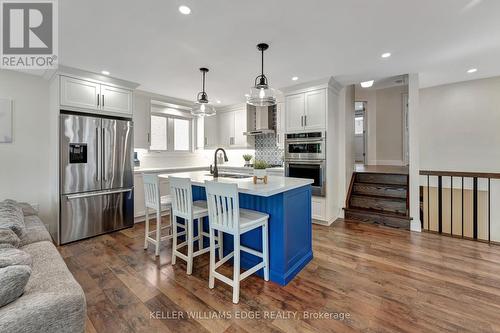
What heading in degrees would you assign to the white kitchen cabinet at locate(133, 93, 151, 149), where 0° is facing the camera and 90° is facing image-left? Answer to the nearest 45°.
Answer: approximately 315°

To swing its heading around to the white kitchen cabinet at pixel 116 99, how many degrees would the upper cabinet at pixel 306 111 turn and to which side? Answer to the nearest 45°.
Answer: approximately 45° to its right

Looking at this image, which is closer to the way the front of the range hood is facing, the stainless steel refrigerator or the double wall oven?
the stainless steel refrigerator

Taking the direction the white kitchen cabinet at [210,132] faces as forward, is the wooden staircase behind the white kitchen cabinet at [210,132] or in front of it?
in front

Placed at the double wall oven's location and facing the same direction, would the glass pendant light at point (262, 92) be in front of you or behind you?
in front

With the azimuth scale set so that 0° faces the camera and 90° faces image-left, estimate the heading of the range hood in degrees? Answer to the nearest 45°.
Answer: approximately 45°

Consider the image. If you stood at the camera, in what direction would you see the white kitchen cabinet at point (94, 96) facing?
facing the viewer and to the right of the viewer

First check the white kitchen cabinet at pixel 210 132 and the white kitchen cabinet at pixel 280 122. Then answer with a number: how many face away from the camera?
0

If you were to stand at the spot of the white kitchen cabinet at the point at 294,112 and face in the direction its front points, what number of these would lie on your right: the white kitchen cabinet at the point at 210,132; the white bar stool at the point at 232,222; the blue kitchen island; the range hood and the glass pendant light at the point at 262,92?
2

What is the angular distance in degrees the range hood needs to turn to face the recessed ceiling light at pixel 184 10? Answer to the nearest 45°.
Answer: approximately 45° to its left

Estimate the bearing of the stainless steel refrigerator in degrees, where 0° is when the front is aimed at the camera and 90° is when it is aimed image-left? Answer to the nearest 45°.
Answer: approximately 315°

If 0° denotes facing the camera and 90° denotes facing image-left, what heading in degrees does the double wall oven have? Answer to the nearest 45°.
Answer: approximately 45°

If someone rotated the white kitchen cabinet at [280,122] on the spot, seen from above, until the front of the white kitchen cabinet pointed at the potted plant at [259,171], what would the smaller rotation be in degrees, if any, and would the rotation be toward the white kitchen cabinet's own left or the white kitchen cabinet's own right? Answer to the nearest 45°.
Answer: approximately 45° to the white kitchen cabinet's own left
